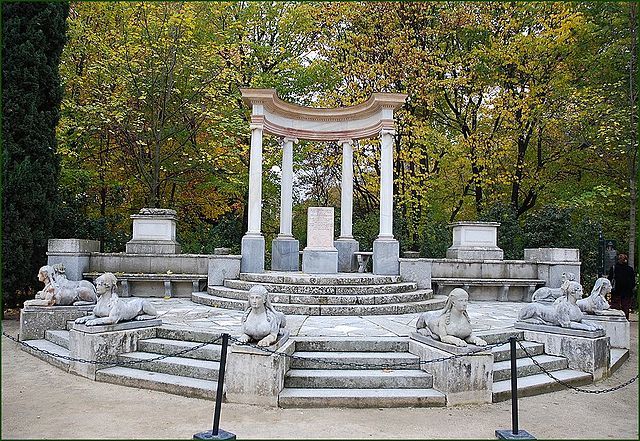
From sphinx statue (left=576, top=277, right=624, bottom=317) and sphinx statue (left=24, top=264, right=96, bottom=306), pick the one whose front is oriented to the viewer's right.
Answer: sphinx statue (left=576, top=277, right=624, bottom=317)

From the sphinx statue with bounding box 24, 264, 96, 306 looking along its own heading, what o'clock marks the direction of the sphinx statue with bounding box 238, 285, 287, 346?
the sphinx statue with bounding box 238, 285, 287, 346 is roughly at 8 o'clock from the sphinx statue with bounding box 24, 264, 96, 306.

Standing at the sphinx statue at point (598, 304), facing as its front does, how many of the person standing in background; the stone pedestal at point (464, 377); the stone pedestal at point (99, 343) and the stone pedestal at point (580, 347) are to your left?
1

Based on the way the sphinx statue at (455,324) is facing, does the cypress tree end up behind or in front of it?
behind

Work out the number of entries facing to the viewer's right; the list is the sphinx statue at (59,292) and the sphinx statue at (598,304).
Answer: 1

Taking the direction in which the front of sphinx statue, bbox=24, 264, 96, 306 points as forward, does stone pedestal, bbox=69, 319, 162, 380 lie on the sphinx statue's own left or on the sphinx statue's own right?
on the sphinx statue's own left

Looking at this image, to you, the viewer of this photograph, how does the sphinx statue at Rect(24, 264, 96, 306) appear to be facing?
facing to the left of the viewer

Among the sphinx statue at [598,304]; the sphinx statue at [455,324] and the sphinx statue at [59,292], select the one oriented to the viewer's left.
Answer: the sphinx statue at [59,292]

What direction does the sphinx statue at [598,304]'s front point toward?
to the viewer's right

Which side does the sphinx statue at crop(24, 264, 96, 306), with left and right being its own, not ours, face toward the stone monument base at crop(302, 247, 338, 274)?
back

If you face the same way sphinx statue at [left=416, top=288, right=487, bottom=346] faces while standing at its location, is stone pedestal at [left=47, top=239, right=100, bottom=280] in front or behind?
behind

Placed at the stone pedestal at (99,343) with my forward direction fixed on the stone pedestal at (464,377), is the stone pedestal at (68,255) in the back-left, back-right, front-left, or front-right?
back-left

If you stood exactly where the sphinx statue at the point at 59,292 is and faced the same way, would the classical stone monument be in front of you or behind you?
behind
